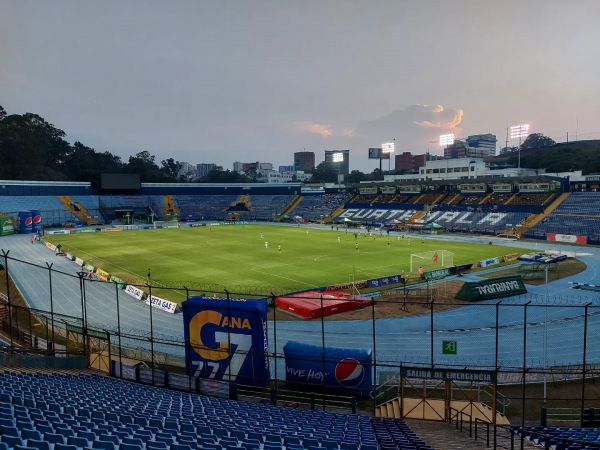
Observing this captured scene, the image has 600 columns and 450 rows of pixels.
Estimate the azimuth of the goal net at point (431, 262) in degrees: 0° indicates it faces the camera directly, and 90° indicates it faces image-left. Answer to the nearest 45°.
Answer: approximately 135°

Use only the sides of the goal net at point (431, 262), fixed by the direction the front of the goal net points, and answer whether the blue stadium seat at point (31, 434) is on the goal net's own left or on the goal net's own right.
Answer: on the goal net's own left

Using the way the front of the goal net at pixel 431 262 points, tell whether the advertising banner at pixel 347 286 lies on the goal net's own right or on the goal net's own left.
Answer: on the goal net's own left

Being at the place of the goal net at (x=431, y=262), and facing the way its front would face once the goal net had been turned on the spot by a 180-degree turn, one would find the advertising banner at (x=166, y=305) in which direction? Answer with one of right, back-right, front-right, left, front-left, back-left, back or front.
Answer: right

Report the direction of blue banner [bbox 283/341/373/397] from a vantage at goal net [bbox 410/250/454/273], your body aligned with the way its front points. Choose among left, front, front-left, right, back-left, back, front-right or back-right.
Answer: back-left

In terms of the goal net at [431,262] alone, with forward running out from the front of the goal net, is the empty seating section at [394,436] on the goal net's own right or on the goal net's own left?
on the goal net's own left

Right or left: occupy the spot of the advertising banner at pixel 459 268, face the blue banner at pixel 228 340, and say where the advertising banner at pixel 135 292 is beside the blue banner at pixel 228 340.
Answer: right
